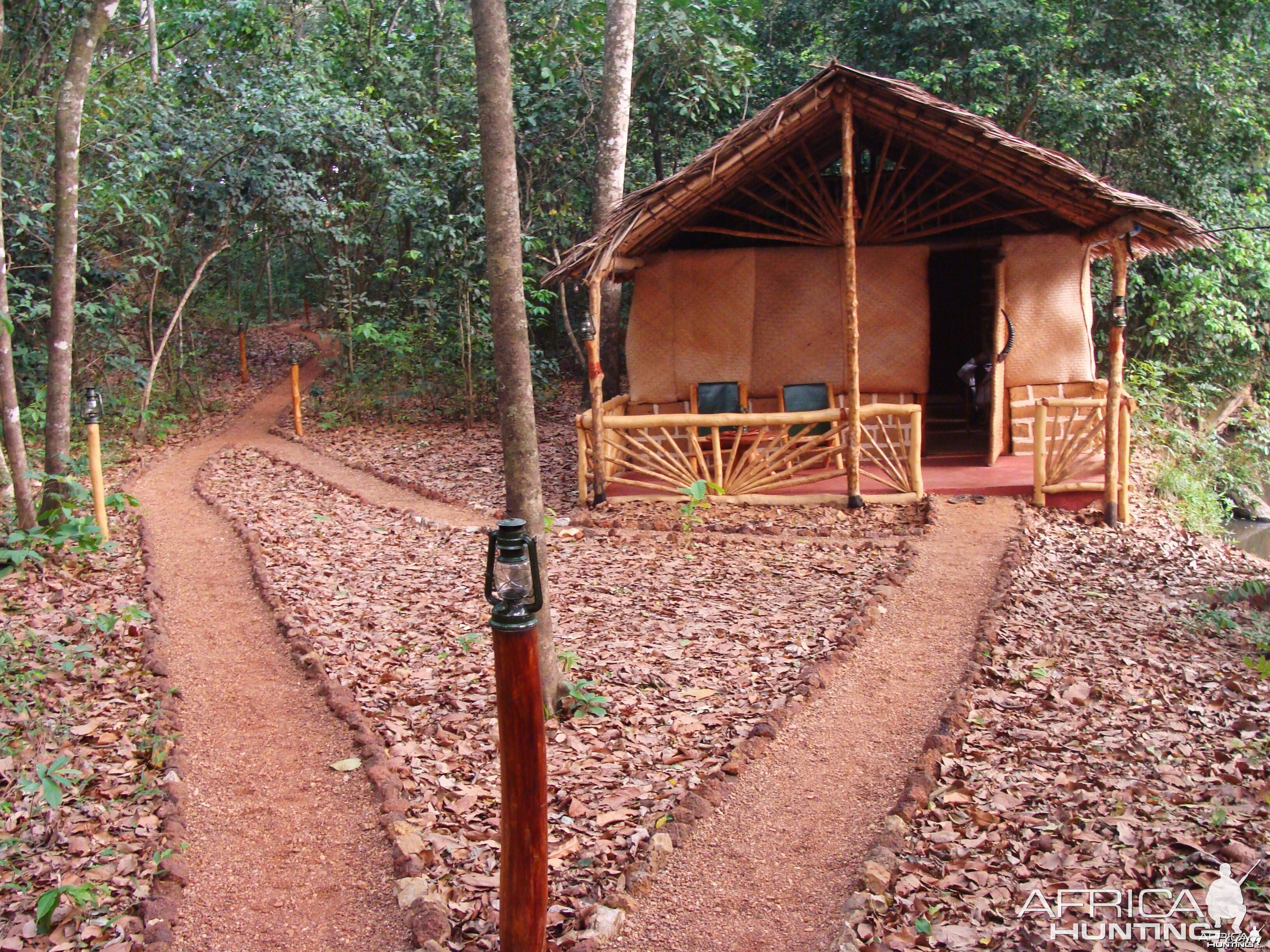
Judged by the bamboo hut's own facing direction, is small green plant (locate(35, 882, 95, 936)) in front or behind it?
in front

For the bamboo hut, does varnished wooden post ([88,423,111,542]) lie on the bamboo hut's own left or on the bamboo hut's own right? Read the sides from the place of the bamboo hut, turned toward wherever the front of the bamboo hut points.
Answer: on the bamboo hut's own right

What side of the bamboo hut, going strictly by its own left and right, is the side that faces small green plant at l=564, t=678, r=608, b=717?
front

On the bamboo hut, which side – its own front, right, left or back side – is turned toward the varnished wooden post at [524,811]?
front

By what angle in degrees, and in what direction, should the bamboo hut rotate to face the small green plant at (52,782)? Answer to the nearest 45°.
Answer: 0° — it already faces it

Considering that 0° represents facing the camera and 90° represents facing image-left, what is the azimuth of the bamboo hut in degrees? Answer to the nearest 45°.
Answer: approximately 0°

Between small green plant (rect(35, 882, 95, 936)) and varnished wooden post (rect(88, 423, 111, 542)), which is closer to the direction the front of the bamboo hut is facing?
the small green plant

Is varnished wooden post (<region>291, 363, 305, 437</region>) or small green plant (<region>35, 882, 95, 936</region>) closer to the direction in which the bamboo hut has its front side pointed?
the small green plant

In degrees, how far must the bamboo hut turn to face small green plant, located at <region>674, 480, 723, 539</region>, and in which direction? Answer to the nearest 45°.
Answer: approximately 45° to its right

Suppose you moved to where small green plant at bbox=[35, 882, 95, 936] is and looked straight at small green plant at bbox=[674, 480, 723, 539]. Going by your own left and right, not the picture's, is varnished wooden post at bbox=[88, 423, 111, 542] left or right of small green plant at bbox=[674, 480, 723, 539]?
left
